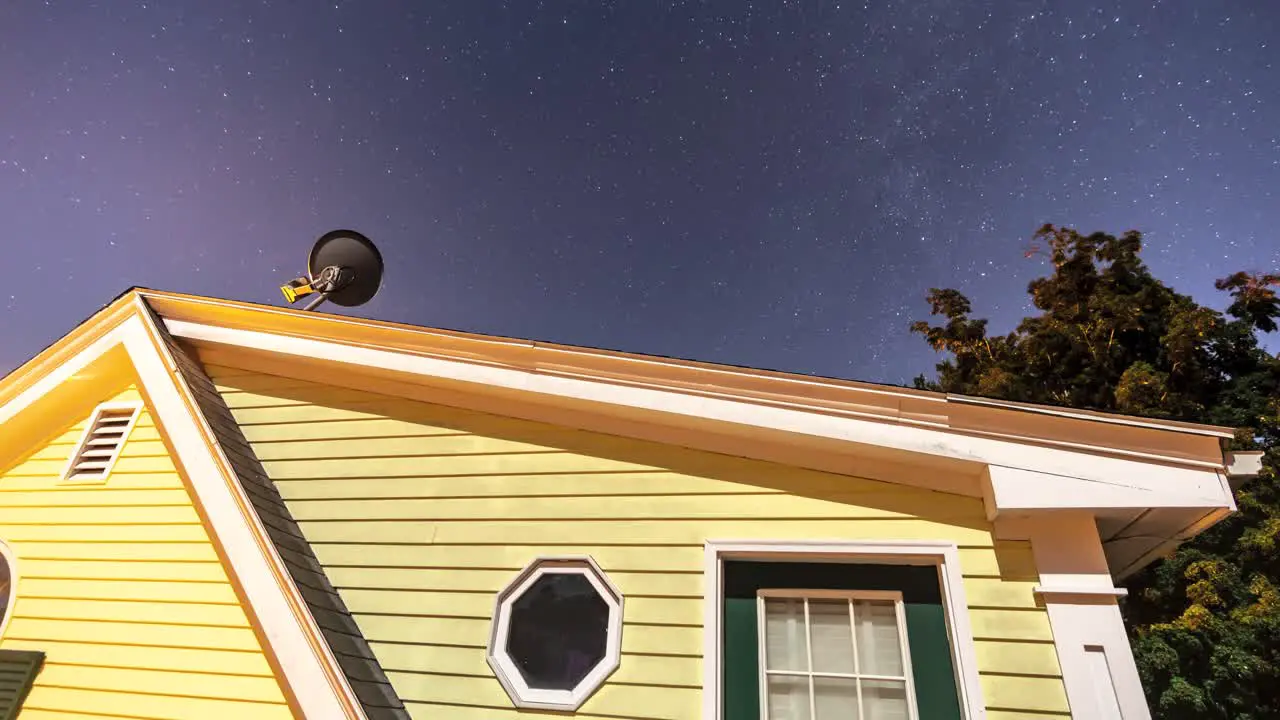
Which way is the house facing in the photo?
toward the camera

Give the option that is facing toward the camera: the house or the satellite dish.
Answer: the house

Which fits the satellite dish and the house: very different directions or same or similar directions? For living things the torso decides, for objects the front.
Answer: very different directions

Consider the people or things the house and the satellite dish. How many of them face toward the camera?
1
